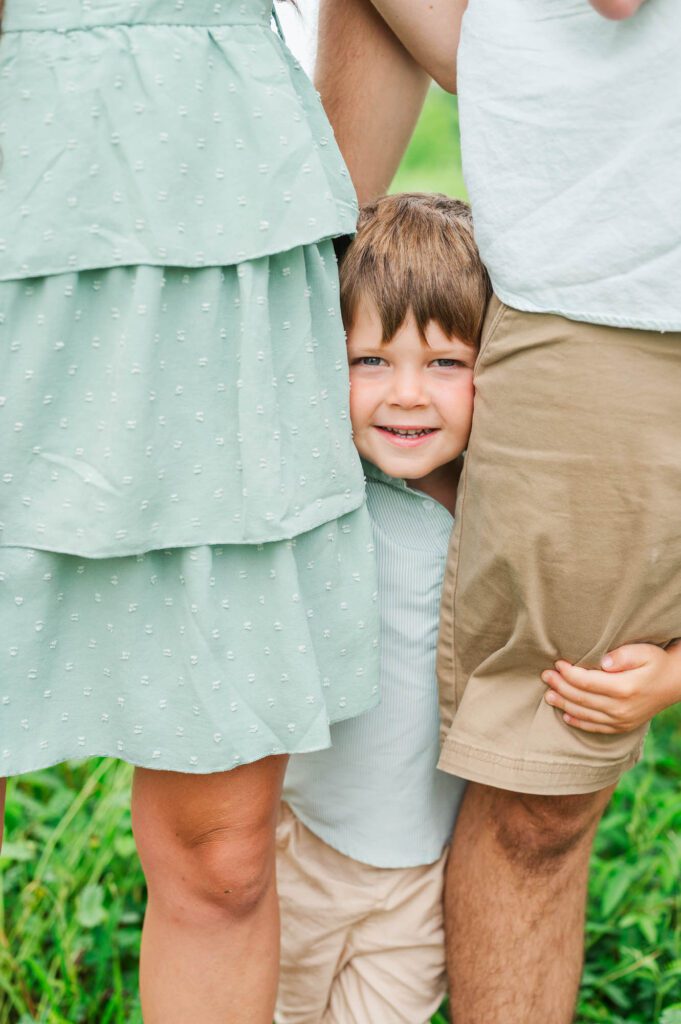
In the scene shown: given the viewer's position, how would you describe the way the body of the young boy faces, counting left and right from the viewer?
facing the viewer and to the right of the viewer
